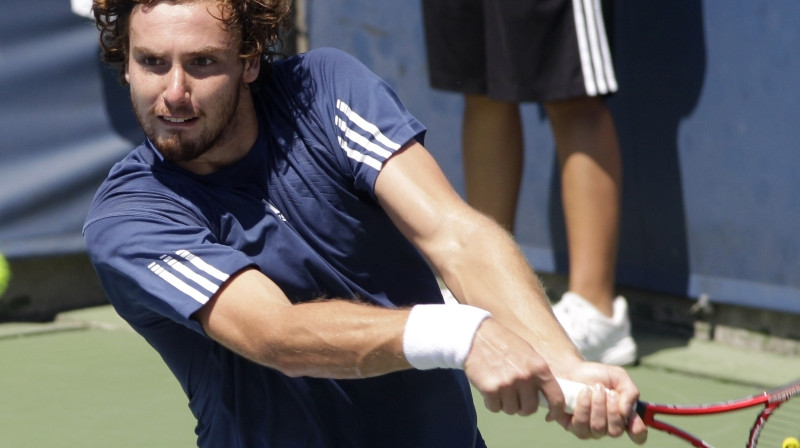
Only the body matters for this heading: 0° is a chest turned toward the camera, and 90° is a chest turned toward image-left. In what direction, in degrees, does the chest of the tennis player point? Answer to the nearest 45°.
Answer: approximately 0°

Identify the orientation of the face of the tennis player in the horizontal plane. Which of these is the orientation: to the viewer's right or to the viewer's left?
to the viewer's left
